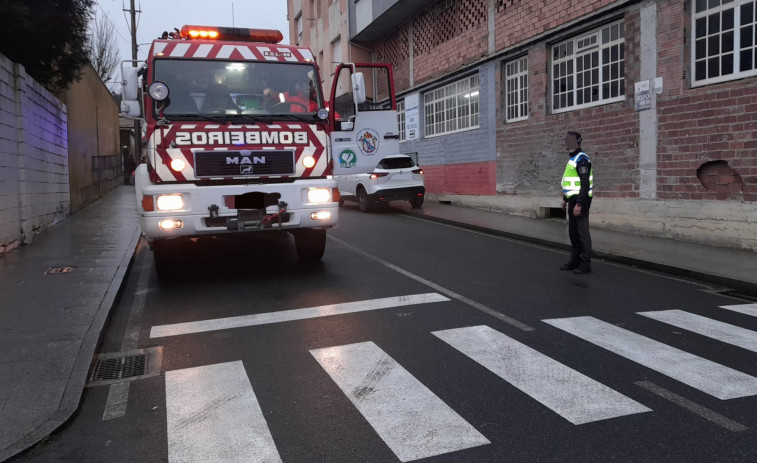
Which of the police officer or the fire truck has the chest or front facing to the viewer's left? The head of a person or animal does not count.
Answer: the police officer

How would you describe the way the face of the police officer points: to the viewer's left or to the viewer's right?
to the viewer's left

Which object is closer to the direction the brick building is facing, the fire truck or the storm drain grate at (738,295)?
the fire truck

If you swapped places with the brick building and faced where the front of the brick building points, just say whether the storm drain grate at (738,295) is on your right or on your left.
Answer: on your left

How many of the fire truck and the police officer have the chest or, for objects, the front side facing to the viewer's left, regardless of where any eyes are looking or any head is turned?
1

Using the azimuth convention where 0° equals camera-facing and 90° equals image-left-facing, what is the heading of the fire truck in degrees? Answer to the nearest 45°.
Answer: approximately 0°

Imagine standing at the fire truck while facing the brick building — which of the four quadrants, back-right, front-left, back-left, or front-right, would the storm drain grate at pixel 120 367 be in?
back-right

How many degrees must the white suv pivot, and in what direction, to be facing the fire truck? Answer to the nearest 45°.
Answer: approximately 135° to its left

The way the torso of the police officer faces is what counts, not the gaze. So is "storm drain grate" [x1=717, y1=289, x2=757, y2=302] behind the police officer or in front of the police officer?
behind
